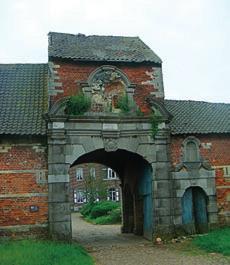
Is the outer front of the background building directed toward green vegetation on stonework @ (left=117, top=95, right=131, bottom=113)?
yes

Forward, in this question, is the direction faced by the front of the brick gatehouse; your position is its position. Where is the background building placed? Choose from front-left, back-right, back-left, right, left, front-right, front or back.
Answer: back

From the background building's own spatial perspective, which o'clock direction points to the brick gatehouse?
The brick gatehouse is roughly at 12 o'clock from the background building.

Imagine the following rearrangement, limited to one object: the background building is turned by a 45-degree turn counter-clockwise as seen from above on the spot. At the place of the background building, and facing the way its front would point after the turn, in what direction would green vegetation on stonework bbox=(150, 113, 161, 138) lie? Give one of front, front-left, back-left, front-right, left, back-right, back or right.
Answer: front-right

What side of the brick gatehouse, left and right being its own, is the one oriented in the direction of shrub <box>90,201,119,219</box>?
back

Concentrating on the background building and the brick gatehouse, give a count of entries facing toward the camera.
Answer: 2

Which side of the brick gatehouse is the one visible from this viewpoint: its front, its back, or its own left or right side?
front

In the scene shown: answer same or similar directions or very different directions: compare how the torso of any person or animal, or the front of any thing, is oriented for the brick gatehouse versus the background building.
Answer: same or similar directions

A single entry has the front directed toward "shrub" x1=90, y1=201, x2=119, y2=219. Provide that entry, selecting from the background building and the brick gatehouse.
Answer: the background building

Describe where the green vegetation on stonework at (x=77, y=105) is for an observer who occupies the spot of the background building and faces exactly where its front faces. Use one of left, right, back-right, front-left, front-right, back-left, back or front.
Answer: front

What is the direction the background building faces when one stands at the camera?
facing the viewer

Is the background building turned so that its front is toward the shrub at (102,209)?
yes
